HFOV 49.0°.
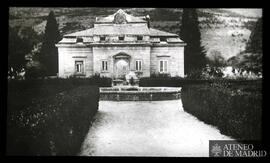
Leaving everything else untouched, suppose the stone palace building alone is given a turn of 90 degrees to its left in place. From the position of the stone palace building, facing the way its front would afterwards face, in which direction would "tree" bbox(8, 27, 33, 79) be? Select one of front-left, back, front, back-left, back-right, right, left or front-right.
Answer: back

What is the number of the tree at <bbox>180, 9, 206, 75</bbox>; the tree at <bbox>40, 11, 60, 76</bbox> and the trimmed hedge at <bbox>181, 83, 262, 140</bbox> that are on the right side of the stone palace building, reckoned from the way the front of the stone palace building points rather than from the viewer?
1

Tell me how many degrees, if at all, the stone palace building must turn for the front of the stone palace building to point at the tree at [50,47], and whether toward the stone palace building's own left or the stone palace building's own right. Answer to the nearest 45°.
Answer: approximately 90° to the stone palace building's own right

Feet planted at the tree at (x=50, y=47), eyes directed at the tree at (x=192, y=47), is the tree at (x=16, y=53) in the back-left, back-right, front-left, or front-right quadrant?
back-right

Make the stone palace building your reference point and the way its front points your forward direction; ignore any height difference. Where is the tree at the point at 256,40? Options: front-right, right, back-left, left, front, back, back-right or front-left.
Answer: left

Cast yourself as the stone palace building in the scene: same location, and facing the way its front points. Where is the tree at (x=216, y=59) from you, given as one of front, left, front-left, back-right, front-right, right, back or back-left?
left

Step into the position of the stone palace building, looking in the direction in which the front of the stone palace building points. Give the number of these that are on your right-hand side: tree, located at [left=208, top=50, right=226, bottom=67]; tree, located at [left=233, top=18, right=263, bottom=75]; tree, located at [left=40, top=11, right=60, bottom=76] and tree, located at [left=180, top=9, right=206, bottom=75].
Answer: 1

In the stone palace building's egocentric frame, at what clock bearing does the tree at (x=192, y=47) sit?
The tree is roughly at 9 o'clock from the stone palace building.

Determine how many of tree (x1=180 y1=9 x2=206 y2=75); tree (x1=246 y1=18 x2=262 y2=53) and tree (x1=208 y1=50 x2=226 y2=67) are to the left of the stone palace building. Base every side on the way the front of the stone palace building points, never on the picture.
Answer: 3

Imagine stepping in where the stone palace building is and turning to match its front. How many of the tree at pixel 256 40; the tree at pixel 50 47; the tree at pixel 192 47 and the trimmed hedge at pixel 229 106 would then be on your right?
1

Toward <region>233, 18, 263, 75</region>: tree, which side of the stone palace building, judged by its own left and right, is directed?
left

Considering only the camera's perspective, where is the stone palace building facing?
facing the viewer
